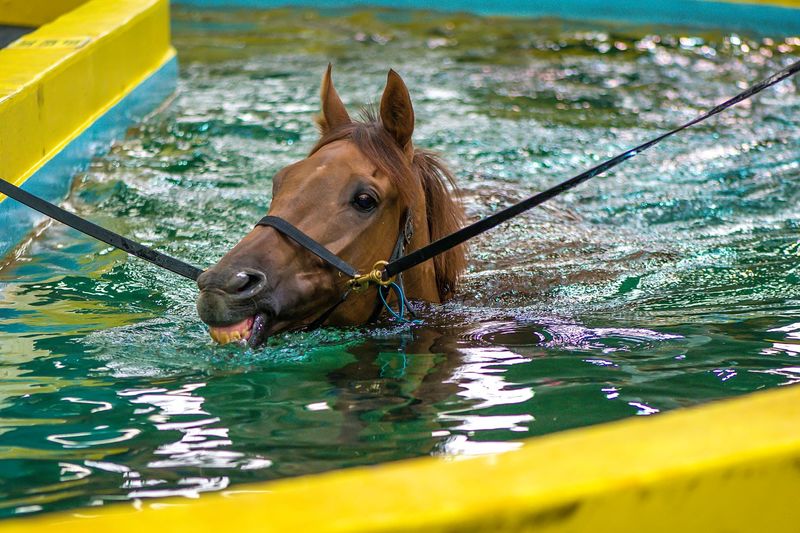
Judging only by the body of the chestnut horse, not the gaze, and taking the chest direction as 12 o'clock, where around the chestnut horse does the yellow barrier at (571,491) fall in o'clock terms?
The yellow barrier is roughly at 10 o'clock from the chestnut horse.

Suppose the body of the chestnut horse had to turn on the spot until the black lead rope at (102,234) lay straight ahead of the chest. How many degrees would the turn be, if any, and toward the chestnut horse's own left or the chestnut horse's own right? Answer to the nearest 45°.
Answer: approximately 90° to the chestnut horse's own right

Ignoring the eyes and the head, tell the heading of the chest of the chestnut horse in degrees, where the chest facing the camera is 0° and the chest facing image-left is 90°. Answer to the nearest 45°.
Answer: approximately 45°

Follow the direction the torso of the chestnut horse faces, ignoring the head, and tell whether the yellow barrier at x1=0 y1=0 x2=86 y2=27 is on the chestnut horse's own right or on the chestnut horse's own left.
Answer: on the chestnut horse's own right

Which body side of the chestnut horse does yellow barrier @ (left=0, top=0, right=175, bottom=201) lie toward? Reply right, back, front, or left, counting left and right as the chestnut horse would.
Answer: right
